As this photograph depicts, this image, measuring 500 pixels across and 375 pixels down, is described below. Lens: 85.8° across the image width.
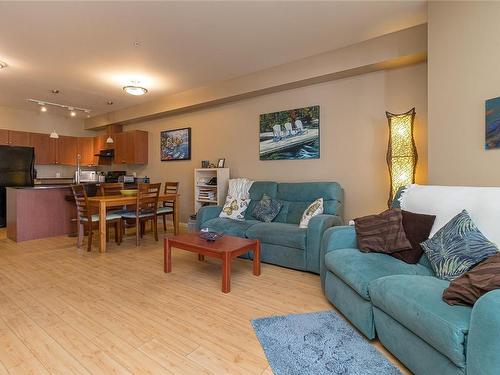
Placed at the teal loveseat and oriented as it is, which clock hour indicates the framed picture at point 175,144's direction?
The framed picture is roughly at 3 o'clock from the teal loveseat.

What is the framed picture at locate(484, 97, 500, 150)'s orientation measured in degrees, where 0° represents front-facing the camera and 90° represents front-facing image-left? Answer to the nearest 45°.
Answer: approximately 45°

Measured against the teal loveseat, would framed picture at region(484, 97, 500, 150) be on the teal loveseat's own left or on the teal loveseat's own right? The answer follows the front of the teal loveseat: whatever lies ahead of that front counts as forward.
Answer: on the teal loveseat's own left

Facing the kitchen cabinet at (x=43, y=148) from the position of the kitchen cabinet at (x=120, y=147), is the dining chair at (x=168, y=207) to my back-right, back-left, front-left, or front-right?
back-left

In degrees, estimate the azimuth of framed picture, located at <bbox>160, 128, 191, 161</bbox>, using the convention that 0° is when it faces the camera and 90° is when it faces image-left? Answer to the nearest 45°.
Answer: approximately 45°

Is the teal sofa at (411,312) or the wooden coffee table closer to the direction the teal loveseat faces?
the wooden coffee table
